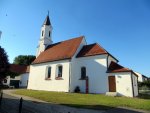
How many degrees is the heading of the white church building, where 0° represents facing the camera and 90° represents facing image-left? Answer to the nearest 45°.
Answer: approximately 135°
